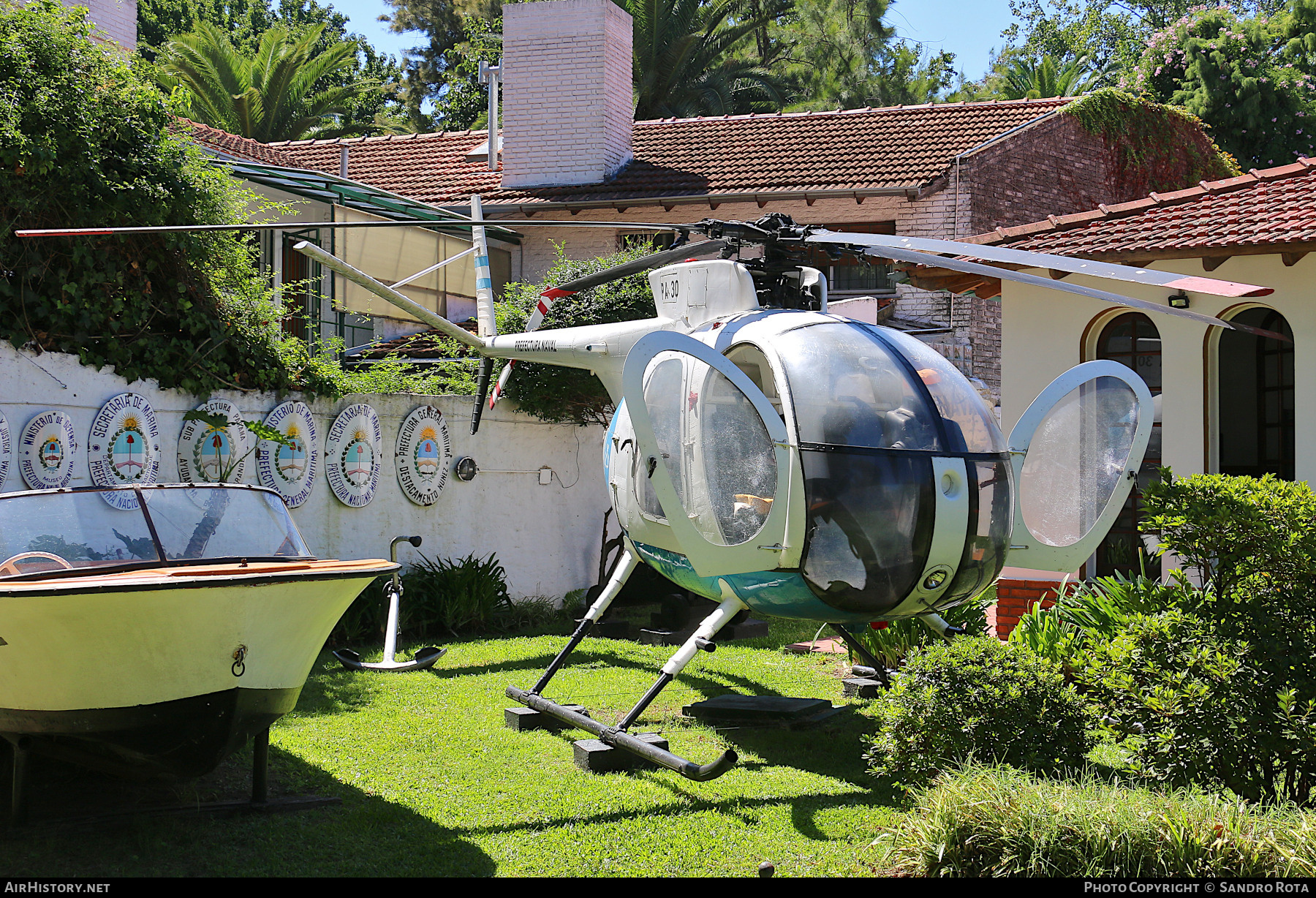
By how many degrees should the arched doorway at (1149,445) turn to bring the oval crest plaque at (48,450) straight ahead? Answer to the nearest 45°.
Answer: approximately 45° to its right

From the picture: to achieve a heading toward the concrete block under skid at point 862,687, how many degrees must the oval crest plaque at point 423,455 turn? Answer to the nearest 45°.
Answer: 0° — it already faces it

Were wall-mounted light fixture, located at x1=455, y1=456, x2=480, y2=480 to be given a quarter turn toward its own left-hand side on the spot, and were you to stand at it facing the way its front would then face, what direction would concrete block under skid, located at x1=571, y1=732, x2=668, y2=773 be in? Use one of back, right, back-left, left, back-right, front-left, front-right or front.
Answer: back-right

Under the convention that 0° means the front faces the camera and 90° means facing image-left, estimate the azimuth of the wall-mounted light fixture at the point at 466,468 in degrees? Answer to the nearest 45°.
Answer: approximately 315°

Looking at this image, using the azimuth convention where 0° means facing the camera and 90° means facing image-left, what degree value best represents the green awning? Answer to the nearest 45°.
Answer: approximately 315°

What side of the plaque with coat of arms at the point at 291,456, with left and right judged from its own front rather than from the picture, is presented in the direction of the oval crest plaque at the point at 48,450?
right

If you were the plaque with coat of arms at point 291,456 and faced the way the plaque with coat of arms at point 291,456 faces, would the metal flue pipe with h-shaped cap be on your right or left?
on your left
